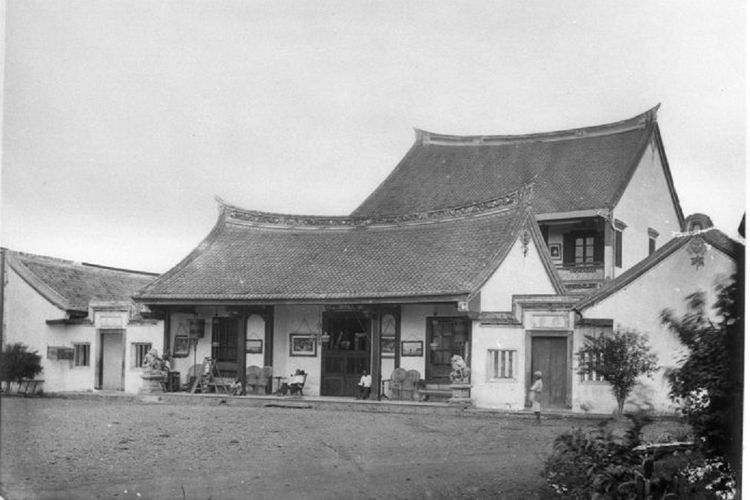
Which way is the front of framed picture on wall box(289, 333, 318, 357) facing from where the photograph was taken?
facing the viewer

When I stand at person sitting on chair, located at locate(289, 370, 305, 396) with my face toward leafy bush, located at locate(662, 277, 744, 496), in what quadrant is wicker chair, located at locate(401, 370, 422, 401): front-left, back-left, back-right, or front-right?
front-left

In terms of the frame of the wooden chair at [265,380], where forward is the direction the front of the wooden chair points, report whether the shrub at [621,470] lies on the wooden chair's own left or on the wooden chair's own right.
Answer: on the wooden chair's own left

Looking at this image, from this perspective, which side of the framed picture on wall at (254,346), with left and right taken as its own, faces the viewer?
front

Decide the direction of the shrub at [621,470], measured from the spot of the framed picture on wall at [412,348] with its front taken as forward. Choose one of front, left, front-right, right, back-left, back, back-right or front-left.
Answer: front

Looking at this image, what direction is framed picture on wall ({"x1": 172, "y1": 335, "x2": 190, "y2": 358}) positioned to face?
toward the camera

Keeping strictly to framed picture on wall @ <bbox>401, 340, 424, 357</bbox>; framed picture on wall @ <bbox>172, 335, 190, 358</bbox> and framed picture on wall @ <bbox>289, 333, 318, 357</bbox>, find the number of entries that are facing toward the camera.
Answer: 3

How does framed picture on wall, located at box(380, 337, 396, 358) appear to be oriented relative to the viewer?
toward the camera
